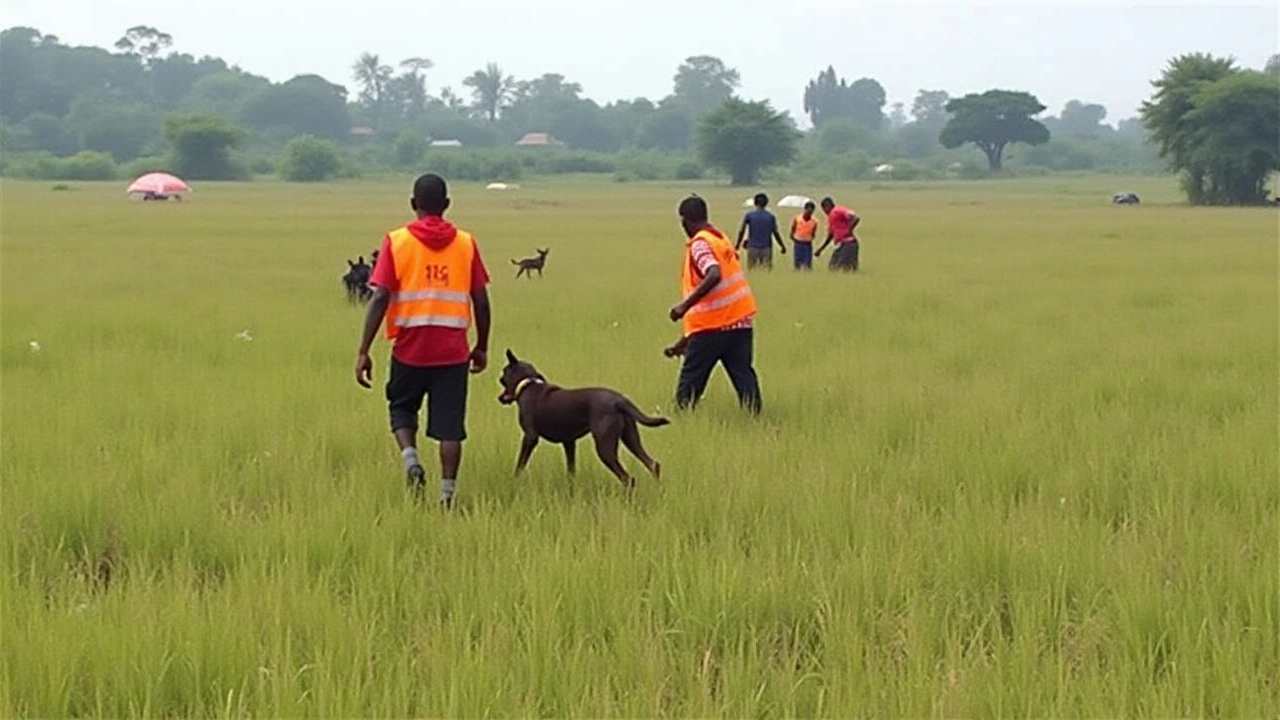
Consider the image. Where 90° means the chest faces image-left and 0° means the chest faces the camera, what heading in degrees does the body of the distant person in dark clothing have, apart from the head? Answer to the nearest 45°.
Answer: approximately 180°

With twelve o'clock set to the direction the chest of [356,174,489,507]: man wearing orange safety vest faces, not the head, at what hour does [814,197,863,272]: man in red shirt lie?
The man in red shirt is roughly at 1 o'clock from the man wearing orange safety vest.

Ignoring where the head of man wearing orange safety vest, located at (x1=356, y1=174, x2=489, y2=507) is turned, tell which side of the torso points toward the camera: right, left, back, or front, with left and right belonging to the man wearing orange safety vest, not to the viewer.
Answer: back

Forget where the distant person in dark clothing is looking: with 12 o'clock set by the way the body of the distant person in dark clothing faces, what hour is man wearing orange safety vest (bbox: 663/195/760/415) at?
The man wearing orange safety vest is roughly at 6 o'clock from the distant person in dark clothing.

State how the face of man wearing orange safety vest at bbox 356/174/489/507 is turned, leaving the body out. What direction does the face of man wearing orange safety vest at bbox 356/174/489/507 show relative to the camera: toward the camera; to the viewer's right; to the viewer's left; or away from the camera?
away from the camera

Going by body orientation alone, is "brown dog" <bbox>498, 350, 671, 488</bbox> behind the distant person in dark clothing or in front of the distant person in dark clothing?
behind

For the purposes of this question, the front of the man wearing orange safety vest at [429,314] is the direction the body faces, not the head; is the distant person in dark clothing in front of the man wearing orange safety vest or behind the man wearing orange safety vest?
in front

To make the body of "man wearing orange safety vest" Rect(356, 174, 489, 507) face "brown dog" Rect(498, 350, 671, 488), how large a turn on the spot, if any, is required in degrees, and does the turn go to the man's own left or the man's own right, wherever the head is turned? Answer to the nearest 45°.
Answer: approximately 90° to the man's own right

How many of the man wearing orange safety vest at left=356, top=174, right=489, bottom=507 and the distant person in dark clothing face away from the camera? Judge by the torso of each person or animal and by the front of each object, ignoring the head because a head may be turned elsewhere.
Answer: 2

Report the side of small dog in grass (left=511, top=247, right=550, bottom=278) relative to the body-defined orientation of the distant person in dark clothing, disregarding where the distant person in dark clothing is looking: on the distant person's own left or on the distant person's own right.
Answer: on the distant person's own left

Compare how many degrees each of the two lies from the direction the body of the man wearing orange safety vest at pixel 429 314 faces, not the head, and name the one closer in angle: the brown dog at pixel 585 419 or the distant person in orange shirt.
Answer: the distant person in orange shirt

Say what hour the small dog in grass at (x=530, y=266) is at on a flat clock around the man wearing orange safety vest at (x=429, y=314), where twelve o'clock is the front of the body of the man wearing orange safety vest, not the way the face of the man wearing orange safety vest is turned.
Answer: The small dog in grass is roughly at 12 o'clock from the man wearing orange safety vest.
